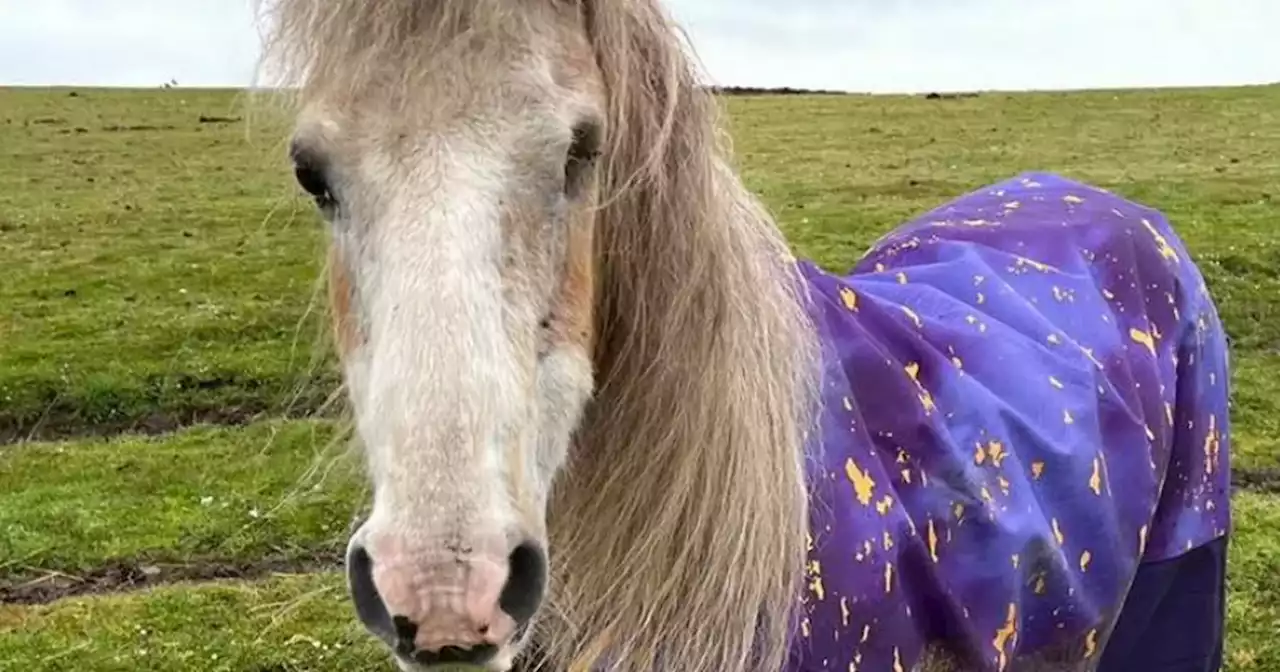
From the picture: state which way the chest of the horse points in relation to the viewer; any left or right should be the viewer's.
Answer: facing the viewer and to the left of the viewer
